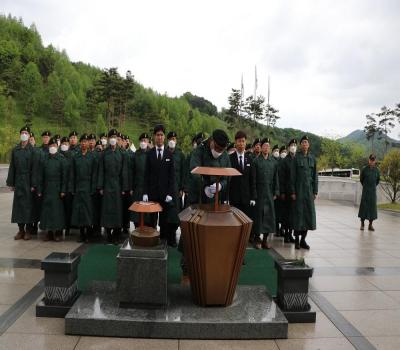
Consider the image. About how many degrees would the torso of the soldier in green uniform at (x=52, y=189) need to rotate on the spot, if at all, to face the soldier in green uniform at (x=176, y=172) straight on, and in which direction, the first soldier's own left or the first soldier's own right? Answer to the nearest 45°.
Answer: approximately 90° to the first soldier's own left

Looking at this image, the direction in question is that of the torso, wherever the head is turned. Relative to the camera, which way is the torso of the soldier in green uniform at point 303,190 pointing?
toward the camera

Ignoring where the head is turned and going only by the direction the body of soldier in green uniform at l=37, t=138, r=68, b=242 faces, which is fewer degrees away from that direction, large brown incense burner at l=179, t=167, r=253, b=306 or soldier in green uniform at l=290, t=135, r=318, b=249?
the large brown incense burner

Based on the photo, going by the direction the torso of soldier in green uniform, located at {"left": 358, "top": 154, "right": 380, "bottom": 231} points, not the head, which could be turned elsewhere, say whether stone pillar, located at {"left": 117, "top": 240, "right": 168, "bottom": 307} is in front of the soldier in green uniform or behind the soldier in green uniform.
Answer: in front

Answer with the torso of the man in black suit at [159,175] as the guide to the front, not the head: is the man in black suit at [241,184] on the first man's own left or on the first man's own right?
on the first man's own left

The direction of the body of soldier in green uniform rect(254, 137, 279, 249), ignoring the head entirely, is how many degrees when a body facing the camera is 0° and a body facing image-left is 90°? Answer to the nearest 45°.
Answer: approximately 0°

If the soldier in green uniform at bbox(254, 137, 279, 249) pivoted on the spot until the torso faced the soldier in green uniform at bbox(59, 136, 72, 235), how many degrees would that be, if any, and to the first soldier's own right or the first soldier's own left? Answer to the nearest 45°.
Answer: approximately 90° to the first soldier's own right

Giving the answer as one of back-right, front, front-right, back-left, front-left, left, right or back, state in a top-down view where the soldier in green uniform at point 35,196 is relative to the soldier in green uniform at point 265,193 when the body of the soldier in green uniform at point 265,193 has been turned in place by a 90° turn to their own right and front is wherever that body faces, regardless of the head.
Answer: front

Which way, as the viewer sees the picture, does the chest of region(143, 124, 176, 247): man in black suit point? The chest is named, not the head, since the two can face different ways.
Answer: toward the camera

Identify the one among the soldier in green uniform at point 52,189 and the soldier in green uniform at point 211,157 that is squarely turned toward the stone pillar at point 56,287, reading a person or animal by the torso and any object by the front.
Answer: the soldier in green uniform at point 52,189

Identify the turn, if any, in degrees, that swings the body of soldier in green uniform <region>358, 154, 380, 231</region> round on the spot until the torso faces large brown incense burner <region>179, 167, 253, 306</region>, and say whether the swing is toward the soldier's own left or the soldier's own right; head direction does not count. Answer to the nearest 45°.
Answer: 0° — they already face it

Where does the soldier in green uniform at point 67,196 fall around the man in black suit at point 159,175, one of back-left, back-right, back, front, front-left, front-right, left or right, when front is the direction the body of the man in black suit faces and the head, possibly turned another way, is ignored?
back-right

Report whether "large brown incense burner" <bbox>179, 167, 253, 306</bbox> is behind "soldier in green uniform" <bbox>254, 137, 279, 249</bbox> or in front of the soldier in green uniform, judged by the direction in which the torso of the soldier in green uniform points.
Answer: in front

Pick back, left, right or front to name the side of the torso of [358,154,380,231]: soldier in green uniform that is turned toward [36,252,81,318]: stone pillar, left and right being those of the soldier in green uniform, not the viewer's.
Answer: front

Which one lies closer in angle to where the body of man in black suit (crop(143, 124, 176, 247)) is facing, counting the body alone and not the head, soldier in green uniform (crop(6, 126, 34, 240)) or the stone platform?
the stone platform
